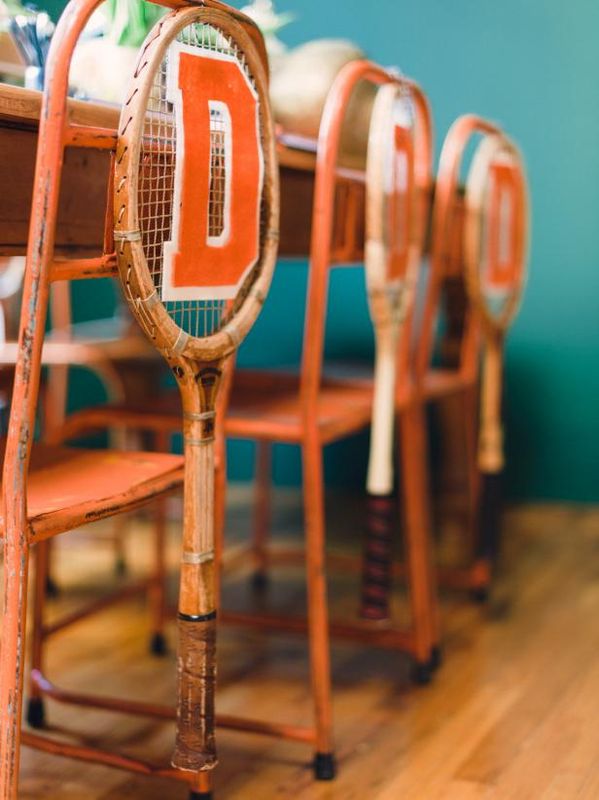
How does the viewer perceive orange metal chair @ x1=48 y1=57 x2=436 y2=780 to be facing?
facing away from the viewer and to the left of the viewer

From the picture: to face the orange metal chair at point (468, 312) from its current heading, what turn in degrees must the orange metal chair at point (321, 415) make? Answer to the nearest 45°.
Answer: approximately 90° to its right

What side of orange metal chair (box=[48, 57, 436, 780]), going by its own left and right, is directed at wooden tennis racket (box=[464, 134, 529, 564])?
right
